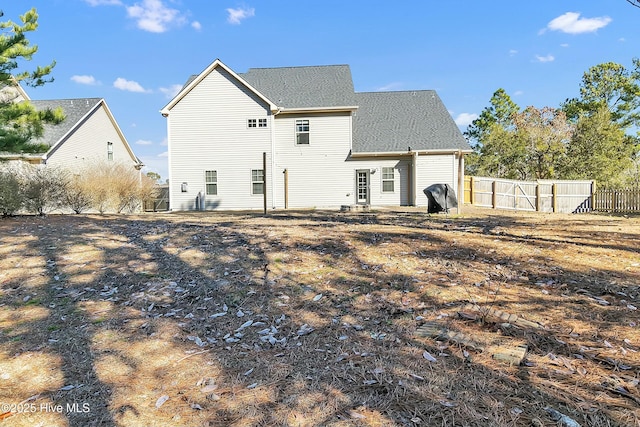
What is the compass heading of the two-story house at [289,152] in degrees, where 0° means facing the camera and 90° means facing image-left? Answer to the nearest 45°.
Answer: approximately 180°

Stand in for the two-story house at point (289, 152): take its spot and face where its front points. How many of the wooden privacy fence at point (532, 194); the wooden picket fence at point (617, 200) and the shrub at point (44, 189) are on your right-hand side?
2

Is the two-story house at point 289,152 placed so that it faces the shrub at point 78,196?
no

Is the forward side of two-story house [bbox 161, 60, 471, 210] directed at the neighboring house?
no

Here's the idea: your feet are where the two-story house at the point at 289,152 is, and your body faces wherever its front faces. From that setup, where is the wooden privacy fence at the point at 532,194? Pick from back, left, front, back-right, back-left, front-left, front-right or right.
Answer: right

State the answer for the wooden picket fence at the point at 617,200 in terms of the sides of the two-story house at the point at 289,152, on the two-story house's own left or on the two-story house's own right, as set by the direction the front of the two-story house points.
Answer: on the two-story house's own right

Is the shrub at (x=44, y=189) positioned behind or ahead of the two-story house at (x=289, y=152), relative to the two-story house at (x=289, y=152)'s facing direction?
behind

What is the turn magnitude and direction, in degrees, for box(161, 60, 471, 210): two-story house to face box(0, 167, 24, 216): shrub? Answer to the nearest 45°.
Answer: approximately 135° to its left

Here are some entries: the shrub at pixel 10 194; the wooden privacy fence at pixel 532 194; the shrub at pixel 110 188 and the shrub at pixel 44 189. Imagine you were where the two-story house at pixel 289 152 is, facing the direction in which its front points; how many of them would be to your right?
1

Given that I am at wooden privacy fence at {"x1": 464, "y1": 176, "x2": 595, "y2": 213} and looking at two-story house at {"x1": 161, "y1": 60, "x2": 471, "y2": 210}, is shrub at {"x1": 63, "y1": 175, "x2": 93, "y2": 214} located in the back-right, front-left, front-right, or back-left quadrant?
front-left

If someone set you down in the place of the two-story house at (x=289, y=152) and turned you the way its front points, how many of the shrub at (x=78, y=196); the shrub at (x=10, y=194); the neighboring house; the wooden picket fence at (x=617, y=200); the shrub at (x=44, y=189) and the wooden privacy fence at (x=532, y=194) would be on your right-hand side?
2

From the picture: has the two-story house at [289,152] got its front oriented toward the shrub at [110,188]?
no

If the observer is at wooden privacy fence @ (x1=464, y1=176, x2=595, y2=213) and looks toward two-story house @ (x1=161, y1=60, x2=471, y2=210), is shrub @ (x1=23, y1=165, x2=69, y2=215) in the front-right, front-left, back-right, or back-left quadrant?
front-left

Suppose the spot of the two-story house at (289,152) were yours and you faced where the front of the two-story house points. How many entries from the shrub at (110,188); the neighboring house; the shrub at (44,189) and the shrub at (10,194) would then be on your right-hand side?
0

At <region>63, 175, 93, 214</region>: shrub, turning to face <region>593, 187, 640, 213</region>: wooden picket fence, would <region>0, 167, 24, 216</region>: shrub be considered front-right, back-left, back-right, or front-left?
back-right
